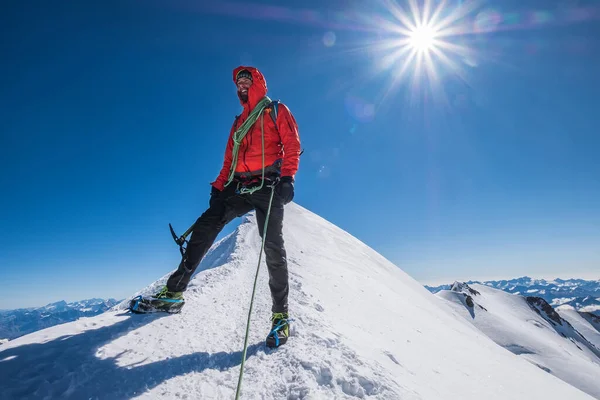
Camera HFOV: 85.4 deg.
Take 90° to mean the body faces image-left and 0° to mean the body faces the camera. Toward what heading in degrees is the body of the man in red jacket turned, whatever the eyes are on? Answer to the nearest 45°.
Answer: approximately 45°
